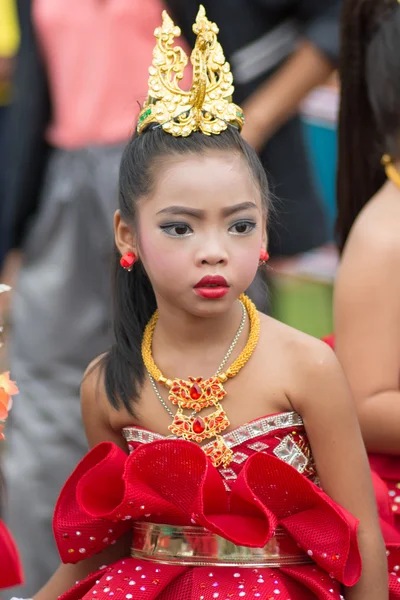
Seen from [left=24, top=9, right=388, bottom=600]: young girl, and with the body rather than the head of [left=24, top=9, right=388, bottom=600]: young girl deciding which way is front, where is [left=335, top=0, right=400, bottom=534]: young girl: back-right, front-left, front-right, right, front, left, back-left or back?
back-left

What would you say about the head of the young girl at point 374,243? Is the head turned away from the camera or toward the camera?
away from the camera

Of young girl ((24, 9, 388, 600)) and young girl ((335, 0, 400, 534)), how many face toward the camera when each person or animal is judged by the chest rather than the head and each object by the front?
1

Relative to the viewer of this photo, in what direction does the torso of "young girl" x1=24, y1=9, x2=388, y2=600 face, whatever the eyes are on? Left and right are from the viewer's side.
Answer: facing the viewer
